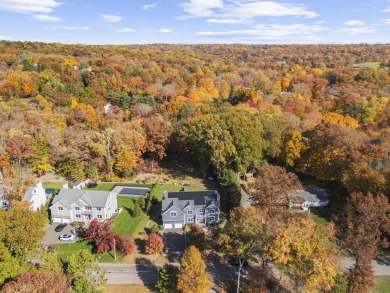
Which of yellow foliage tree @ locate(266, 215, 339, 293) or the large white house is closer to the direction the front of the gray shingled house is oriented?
the yellow foliage tree

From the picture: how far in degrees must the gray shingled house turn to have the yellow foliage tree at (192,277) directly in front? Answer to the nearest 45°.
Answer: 0° — it already faces it

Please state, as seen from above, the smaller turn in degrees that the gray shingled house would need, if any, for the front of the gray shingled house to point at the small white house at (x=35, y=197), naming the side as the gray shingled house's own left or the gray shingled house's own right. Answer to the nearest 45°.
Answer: approximately 90° to the gray shingled house's own right

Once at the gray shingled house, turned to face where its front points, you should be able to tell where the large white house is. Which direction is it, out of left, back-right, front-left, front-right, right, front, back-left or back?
right

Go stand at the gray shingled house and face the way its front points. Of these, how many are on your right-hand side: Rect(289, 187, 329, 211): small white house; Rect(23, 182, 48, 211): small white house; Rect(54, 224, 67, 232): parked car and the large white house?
3

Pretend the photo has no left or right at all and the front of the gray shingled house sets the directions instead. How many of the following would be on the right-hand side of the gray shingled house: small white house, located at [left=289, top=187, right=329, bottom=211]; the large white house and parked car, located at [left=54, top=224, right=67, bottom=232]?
2

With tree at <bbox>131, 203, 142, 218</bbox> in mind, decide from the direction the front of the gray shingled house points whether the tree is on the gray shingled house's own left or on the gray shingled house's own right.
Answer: on the gray shingled house's own right

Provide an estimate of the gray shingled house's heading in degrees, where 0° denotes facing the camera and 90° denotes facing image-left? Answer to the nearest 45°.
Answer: approximately 0°

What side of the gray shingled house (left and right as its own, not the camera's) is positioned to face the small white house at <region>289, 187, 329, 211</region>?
left

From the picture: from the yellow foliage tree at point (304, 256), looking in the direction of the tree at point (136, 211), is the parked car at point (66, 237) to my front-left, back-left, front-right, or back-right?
front-left

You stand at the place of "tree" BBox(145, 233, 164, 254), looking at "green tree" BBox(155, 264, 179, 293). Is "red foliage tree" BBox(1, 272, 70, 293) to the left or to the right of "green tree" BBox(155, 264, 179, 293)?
right

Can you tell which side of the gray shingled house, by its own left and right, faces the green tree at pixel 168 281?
front

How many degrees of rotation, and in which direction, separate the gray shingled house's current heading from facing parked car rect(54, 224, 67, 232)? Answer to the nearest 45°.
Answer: approximately 90° to its right

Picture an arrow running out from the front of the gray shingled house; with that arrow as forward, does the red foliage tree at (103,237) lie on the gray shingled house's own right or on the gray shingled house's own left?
on the gray shingled house's own right
